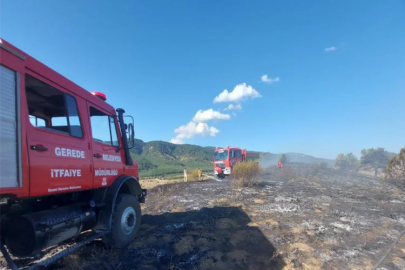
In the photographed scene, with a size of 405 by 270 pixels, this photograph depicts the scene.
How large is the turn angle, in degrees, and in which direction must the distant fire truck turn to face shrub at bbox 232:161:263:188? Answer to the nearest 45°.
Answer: approximately 45° to its left

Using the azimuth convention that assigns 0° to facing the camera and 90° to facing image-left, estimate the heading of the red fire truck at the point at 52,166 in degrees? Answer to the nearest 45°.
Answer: approximately 225°

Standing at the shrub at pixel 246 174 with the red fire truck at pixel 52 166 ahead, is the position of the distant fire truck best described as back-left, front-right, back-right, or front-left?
back-right
